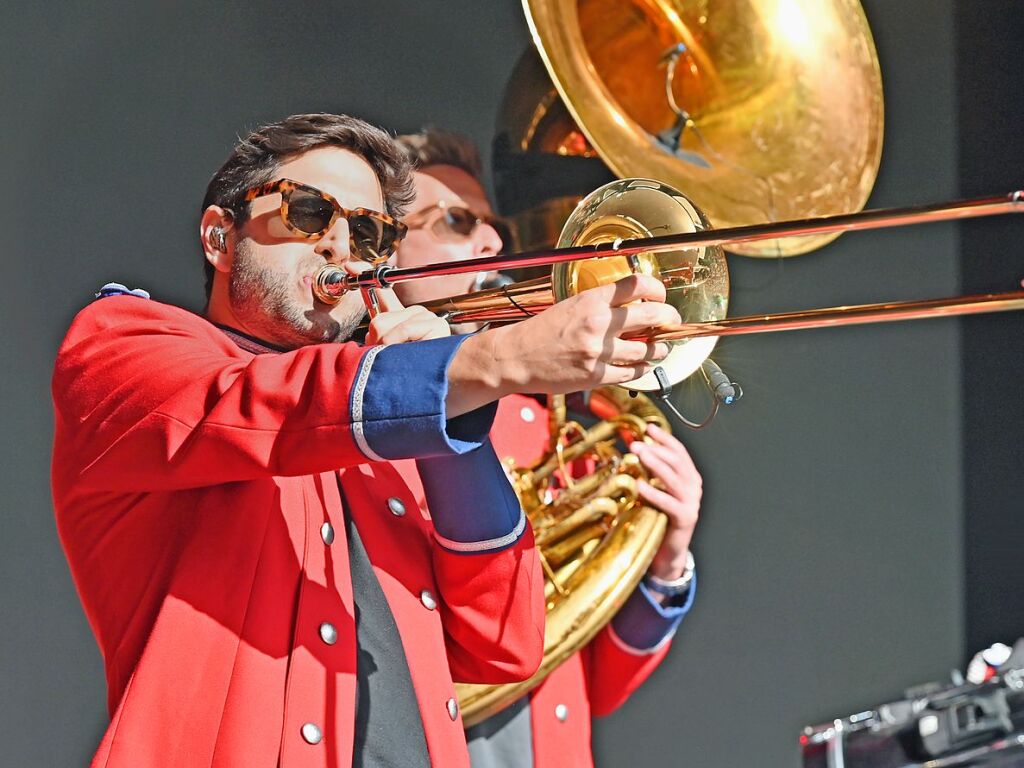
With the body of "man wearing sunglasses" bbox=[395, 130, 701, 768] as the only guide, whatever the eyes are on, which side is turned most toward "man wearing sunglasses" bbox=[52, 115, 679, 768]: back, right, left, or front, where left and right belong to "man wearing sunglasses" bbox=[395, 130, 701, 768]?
right

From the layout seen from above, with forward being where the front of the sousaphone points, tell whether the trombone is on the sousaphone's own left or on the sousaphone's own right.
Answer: on the sousaphone's own right

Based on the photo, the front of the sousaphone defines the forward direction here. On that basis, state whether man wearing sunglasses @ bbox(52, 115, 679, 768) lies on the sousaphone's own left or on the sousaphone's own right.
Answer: on the sousaphone's own right

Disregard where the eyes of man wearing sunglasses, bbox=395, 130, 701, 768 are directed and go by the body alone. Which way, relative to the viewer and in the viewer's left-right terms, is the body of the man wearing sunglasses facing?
facing the viewer and to the right of the viewer
